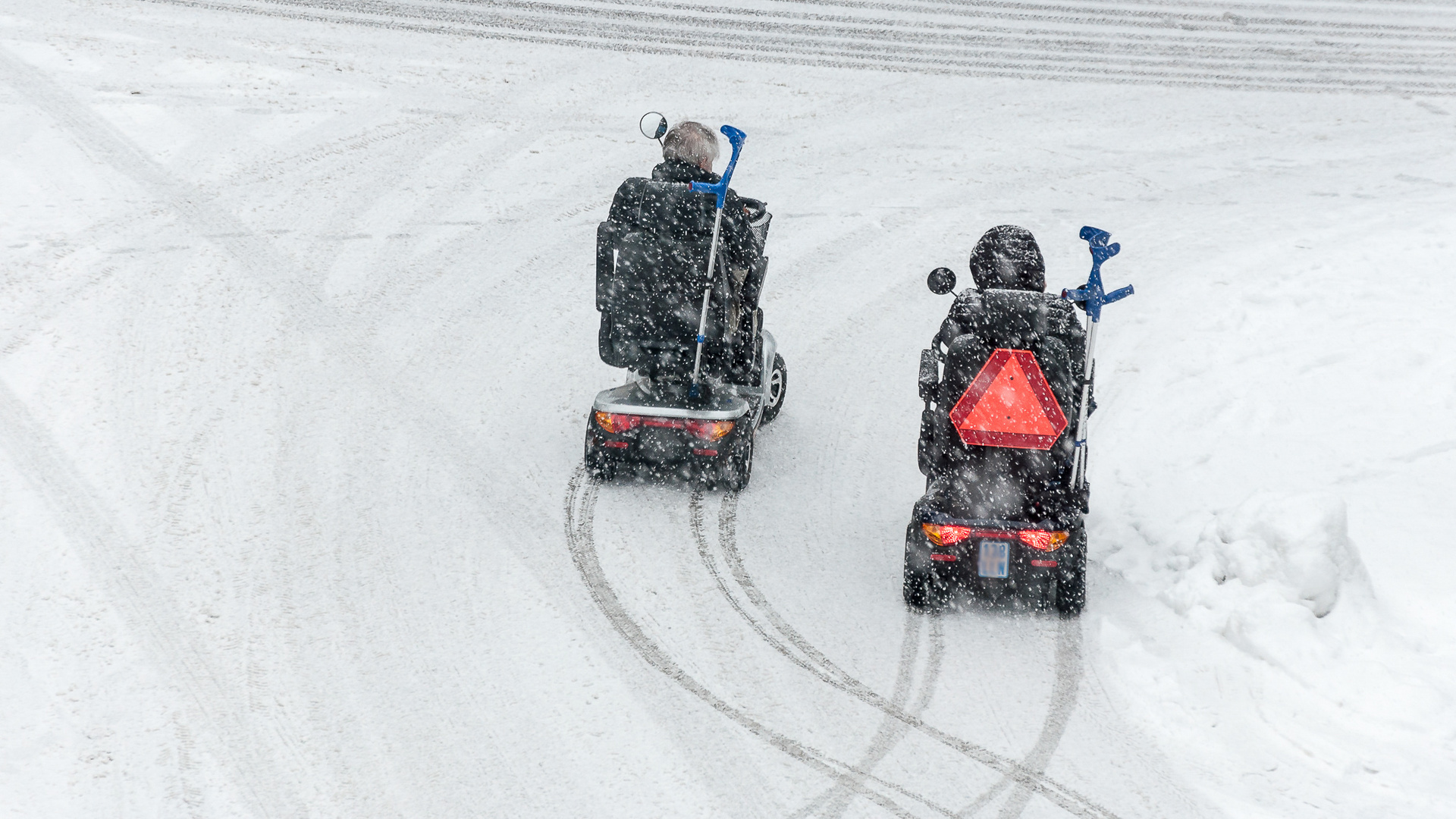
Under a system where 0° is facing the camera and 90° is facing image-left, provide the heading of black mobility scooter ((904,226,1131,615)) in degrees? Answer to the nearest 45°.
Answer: approximately 180°
